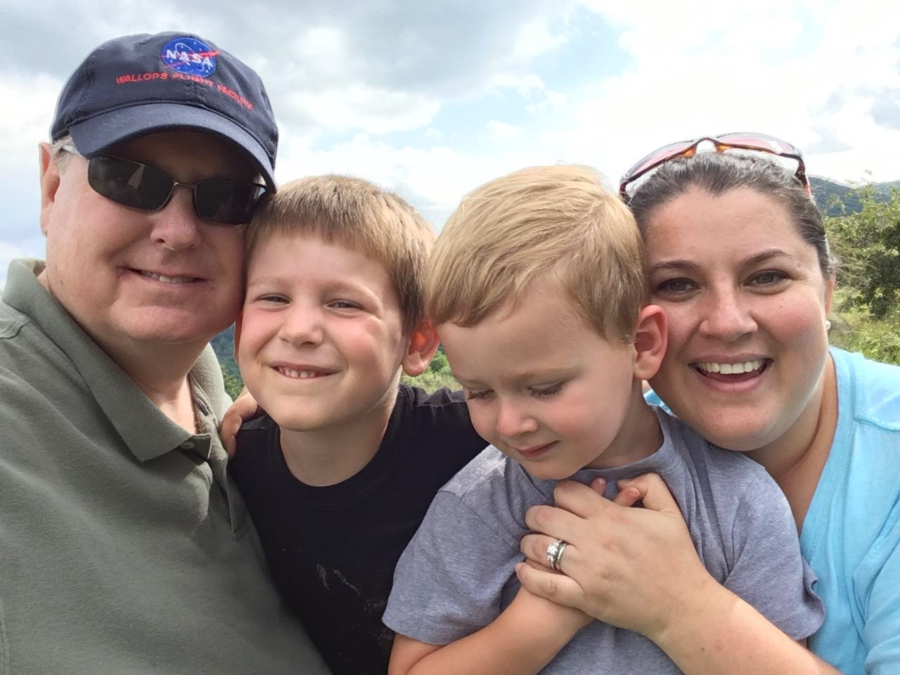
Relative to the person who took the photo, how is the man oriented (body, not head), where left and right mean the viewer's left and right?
facing the viewer and to the right of the viewer

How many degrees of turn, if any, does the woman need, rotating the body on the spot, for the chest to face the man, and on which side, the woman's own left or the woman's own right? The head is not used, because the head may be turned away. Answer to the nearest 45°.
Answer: approximately 45° to the woman's own right

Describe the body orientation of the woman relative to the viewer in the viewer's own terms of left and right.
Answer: facing the viewer and to the left of the viewer

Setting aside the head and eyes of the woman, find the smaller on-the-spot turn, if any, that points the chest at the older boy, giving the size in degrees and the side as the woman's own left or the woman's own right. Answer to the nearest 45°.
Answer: approximately 45° to the woman's own right

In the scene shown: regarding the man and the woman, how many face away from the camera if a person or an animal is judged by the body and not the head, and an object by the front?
0
